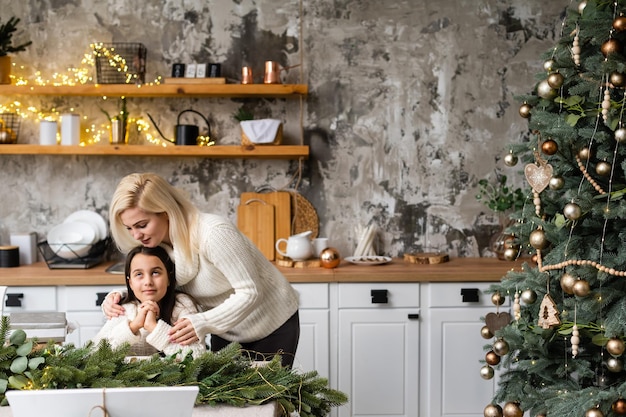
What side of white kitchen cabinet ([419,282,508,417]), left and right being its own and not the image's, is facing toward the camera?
front

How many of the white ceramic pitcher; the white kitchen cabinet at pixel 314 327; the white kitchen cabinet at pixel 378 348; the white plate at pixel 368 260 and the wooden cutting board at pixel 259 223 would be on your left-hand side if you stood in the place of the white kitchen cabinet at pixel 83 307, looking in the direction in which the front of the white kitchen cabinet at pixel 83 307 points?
5

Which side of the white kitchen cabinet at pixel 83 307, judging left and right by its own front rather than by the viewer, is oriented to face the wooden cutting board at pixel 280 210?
left

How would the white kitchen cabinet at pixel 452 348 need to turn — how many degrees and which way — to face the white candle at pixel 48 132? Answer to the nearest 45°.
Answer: approximately 90° to its right

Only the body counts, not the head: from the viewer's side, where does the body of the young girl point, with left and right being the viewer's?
facing the viewer

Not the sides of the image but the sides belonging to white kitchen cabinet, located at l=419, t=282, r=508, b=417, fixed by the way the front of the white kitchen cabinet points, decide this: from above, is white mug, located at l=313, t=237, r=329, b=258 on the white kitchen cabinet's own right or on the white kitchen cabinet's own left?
on the white kitchen cabinet's own right

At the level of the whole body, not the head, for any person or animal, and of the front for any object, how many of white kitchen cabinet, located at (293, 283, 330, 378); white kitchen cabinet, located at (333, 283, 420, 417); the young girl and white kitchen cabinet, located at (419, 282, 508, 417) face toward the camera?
4

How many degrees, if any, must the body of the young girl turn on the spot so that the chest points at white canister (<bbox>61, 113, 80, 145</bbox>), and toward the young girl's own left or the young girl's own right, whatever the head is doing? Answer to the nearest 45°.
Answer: approximately 180°

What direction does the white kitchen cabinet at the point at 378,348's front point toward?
toward the camera

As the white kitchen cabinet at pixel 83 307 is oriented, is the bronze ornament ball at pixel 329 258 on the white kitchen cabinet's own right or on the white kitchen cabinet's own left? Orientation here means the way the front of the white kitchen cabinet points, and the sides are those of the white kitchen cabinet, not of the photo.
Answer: on the white kitchen cabinet's own left

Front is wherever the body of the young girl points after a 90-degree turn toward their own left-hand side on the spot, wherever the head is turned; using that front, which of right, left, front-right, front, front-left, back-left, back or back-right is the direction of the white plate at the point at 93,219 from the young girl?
left

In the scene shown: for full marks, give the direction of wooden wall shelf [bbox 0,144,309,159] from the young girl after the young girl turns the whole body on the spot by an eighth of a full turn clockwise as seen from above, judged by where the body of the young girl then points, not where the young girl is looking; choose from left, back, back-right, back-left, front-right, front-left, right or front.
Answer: back-right

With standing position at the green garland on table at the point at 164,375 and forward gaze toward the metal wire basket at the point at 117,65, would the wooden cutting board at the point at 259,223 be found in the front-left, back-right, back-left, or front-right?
front-right

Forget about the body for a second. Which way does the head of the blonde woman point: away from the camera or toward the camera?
toward the camera

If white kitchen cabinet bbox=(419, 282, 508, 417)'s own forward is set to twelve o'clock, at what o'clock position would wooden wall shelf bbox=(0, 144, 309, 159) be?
The wooden wall shelf is roughly at 3 o'clock from the white kitchen cabinet.

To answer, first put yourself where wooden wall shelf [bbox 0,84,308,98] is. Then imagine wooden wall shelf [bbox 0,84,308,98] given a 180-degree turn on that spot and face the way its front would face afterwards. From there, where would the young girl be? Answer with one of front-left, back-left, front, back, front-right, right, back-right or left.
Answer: back

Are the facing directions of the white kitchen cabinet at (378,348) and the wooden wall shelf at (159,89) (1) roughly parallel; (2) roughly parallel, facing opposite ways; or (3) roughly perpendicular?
roughly parallel
